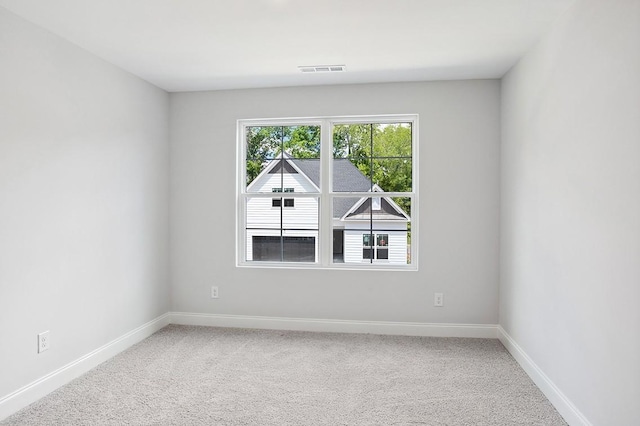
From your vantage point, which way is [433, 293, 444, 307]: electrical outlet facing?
toward the camera

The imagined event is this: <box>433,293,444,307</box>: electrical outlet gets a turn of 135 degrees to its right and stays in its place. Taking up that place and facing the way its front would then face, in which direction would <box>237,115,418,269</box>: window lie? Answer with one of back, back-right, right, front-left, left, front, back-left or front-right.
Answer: front-left

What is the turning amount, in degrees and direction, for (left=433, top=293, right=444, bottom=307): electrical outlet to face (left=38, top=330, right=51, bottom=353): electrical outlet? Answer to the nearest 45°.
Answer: approximately 45° to its right
